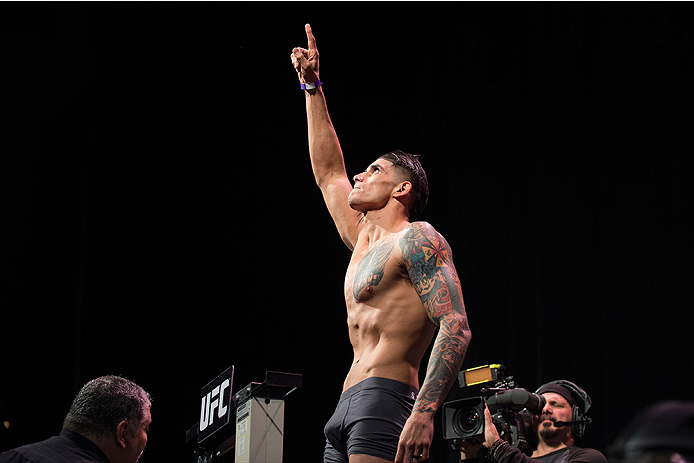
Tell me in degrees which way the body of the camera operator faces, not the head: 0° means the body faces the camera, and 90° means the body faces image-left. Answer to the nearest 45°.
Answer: approximately 45°

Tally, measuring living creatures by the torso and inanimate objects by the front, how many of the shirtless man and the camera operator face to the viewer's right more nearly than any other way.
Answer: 0

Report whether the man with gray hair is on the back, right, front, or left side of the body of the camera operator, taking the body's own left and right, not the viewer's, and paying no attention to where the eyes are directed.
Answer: front

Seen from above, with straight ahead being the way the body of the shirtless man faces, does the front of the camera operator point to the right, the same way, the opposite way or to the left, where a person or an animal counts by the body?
the same way

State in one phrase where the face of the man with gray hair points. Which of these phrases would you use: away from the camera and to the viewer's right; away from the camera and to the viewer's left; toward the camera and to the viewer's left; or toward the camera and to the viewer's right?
away from the camera and to the viewer's right

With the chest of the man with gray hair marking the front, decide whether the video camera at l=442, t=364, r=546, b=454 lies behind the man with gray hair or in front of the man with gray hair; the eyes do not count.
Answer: in front

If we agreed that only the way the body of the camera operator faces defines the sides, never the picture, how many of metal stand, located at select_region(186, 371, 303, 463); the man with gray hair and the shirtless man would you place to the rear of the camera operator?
0

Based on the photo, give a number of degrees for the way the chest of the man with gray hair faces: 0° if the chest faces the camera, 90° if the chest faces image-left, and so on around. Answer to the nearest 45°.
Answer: approximately 225°

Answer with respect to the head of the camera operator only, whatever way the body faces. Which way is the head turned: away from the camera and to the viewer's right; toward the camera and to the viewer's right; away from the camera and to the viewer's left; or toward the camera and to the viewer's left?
toward the camera and to the viewer's left
